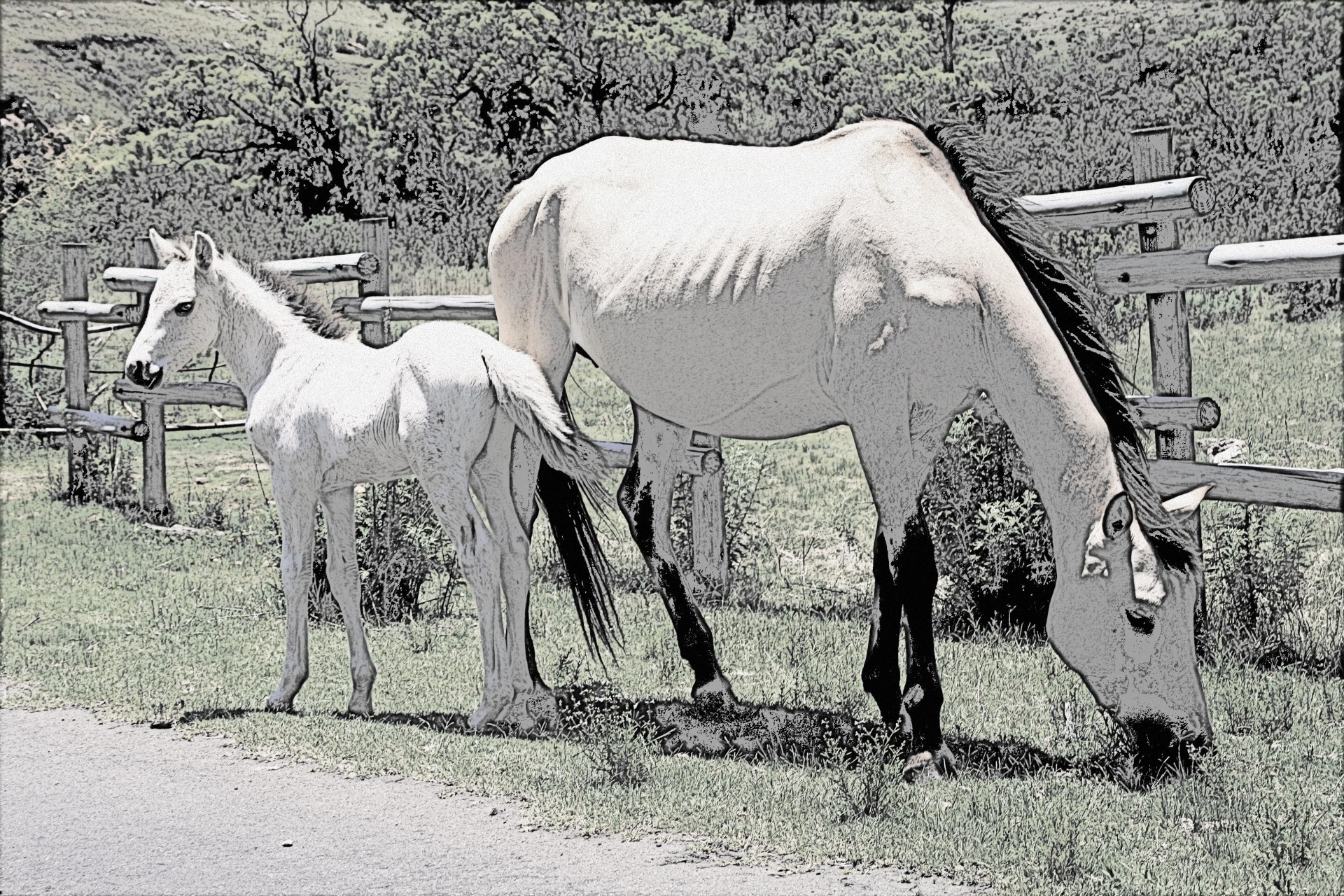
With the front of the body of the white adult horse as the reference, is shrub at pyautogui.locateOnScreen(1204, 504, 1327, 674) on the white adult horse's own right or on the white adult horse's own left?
on the white adult horse's own left

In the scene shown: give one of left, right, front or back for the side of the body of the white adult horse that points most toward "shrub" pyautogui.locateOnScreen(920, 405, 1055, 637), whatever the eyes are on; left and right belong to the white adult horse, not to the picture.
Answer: left

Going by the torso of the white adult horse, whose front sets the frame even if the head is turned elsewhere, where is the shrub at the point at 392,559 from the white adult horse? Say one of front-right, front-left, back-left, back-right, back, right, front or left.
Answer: back-left

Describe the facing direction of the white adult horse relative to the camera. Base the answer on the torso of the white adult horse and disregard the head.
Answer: to the viewer's right

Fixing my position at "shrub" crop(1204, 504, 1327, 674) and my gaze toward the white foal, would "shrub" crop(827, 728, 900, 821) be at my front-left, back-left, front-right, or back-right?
front-left

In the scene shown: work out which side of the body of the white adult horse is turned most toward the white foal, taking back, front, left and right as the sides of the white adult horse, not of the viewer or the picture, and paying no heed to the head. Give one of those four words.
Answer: back
